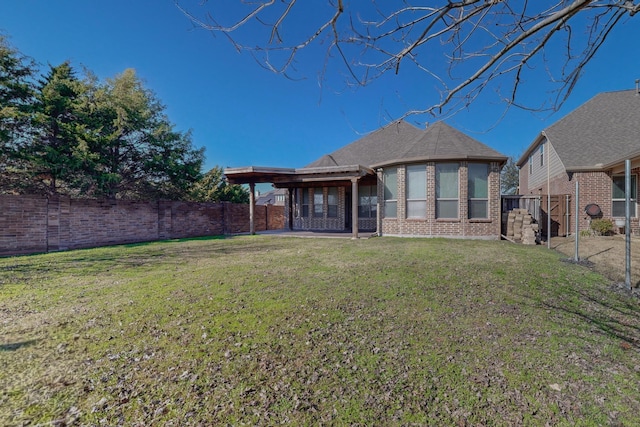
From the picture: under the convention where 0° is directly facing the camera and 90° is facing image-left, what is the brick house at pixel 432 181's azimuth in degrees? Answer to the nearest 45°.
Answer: approximately 180°

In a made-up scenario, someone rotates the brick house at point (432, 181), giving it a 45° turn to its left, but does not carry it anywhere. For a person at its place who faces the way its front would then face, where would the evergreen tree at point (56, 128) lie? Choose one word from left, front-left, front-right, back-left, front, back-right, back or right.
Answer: front-left

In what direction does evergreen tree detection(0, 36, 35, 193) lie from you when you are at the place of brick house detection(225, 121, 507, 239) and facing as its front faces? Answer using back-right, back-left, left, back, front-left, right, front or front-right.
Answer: left

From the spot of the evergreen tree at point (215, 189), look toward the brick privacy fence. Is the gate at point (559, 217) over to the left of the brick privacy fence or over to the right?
left

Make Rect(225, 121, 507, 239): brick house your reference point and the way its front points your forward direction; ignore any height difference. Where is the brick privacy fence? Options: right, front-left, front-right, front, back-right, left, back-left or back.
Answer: left

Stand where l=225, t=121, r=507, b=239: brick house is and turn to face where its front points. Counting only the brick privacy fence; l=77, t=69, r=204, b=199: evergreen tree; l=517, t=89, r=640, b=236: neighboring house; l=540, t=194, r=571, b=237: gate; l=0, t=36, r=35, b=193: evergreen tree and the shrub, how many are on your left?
3

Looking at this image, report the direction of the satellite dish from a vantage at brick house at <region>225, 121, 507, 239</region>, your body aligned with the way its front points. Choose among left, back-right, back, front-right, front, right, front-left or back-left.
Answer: right

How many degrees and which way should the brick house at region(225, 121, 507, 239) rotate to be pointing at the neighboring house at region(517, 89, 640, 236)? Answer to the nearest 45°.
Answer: approximately 90° to its right

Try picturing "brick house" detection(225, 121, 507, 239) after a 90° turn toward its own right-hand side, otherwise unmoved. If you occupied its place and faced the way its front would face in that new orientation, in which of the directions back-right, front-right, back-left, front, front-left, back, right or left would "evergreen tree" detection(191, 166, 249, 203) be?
back-left

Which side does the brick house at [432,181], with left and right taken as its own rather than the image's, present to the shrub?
right

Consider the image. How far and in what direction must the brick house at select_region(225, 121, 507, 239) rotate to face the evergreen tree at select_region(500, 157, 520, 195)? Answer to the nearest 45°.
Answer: approximately 45° to its right
